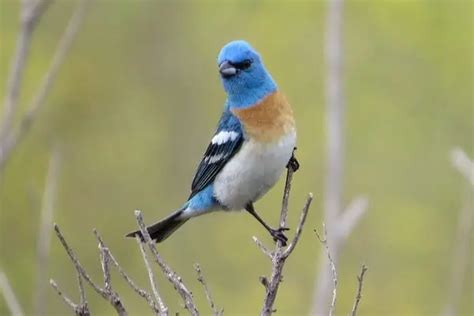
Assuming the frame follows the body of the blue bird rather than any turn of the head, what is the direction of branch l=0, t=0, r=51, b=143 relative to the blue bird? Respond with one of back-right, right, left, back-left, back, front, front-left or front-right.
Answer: back

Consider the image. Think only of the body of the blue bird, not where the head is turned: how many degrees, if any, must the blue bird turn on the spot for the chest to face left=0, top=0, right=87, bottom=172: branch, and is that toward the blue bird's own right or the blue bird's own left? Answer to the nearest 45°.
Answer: approximately 90° to the blue bird's own right
